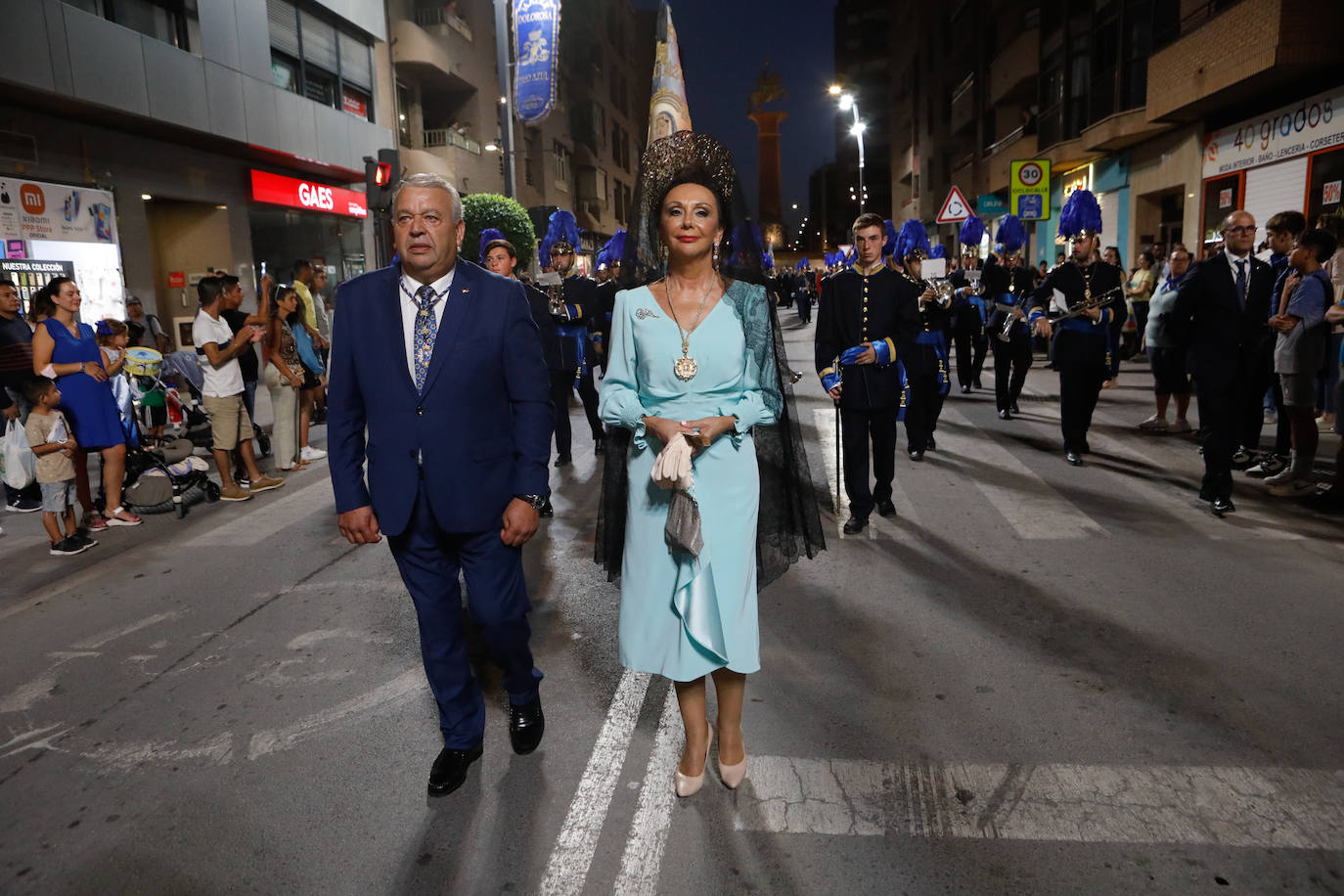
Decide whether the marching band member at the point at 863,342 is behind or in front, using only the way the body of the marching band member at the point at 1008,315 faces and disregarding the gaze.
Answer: in front

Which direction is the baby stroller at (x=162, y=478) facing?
to the viewer's right

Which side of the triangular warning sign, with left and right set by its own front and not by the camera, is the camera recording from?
front

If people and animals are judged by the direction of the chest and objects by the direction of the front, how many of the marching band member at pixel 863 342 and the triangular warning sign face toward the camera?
2

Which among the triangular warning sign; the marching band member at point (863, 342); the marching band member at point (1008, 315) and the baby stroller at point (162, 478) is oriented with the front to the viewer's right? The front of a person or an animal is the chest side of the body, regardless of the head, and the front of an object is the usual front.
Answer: the baby stroller

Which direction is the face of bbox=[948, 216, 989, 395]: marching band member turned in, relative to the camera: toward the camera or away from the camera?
toward the camera

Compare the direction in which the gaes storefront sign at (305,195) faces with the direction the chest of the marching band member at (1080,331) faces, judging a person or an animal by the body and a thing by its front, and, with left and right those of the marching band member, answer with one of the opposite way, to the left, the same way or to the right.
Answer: to the left

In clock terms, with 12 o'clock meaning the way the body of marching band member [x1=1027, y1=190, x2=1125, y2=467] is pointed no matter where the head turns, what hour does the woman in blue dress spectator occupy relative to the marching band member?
The woman in blue dress spectator is roughly at 2 o'clock from the marching band member.

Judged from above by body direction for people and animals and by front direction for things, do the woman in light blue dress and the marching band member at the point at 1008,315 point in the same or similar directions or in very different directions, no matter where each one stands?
same or similar directions

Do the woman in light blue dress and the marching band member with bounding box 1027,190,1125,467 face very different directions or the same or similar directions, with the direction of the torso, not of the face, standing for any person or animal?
same or similar directions

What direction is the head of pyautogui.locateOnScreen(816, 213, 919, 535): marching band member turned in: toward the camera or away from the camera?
toward the camera

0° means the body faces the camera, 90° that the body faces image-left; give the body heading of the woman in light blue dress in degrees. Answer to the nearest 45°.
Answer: approximately 0°

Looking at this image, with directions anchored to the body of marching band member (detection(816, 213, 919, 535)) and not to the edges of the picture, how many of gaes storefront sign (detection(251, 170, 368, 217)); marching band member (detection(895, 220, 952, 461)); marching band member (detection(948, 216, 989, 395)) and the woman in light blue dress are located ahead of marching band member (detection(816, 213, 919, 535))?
1

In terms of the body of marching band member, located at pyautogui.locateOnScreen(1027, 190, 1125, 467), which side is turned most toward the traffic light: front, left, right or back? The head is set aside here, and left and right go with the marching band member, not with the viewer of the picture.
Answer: right
